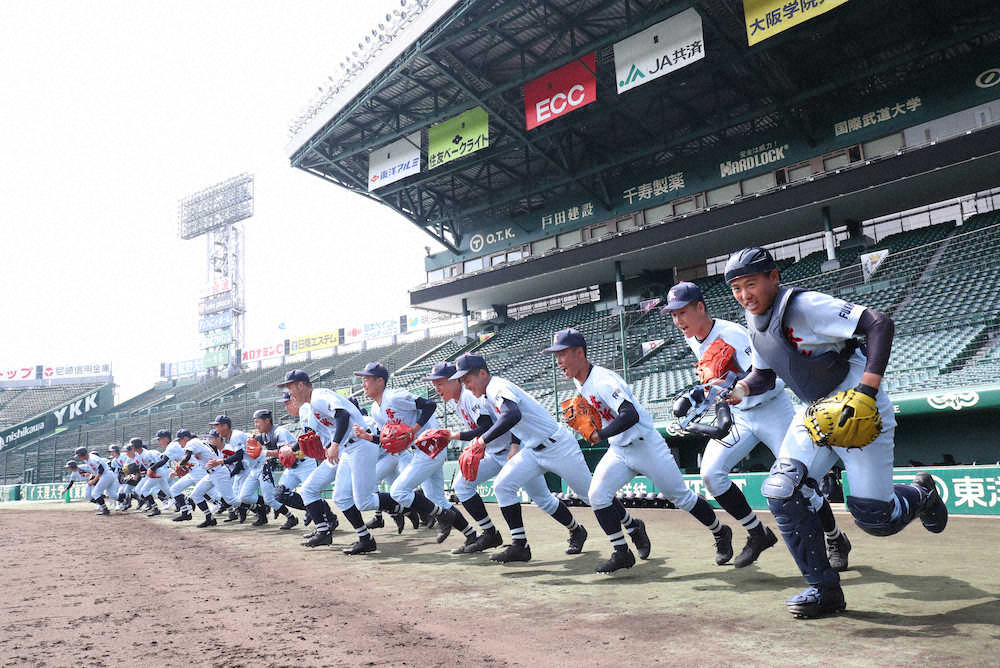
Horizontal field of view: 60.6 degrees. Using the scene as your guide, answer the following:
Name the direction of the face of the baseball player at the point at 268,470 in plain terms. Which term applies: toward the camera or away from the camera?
toward the camera

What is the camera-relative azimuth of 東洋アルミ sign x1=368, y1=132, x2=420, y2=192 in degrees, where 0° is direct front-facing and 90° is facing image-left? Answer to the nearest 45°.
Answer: approximately 45°

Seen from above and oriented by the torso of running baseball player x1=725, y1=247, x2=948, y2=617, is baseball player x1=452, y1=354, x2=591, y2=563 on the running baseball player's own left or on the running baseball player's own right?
on the running baseball player's own right

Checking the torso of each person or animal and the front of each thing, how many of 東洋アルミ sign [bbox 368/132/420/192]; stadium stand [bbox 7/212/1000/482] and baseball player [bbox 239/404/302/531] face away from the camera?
0

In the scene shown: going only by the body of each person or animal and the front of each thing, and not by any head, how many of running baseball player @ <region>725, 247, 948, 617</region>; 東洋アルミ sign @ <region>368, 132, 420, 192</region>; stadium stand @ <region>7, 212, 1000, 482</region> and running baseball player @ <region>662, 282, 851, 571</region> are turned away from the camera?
0

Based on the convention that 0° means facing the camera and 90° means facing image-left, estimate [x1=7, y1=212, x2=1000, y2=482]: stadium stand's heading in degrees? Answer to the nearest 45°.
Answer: approximately 45°
